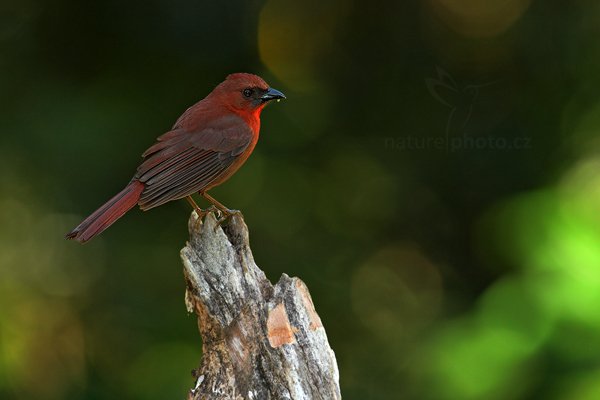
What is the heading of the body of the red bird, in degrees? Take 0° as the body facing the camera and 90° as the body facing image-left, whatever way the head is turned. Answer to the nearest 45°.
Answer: approximately 270°
